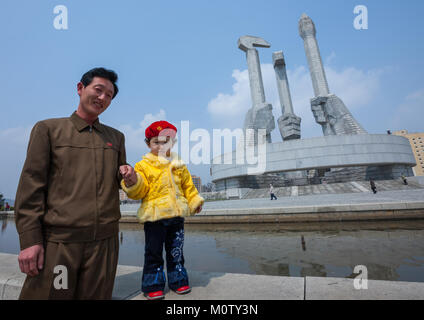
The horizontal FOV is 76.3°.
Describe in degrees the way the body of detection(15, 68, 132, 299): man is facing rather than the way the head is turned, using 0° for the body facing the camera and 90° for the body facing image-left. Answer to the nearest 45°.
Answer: approximately 315°

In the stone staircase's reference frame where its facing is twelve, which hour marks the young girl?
The young girl is roughly at 12 o'clock from the stone staircase.

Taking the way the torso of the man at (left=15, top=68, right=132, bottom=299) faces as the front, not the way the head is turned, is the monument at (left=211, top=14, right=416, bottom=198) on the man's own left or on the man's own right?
on the man's own left
